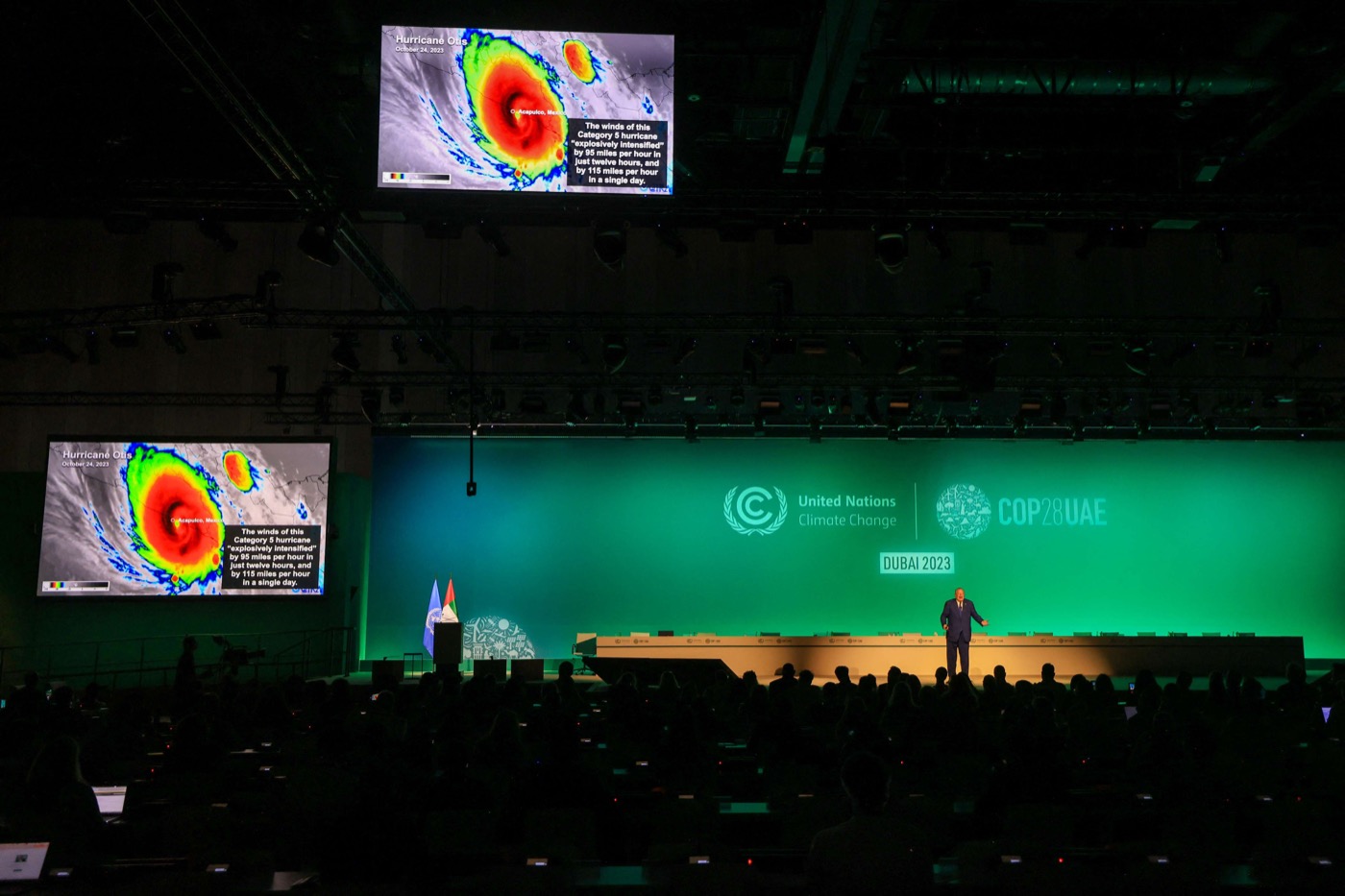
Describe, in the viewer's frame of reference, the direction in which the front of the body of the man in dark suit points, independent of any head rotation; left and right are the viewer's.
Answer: facing the viewer

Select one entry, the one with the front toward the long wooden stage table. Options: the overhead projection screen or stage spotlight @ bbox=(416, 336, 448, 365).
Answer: the stage spotlight

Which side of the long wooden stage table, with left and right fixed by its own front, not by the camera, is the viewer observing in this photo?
front

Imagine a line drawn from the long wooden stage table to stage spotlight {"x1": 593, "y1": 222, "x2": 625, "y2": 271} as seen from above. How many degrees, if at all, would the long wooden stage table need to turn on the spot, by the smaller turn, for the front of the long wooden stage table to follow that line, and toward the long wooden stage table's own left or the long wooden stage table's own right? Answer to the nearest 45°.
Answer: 0° — it already faces it

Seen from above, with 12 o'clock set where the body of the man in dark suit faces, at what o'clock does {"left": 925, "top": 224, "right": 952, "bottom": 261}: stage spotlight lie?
The stage spotlight is roughly at 12 o'clock from the man in dark suit.

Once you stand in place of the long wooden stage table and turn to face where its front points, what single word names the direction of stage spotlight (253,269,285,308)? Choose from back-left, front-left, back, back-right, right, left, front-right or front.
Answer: front-right

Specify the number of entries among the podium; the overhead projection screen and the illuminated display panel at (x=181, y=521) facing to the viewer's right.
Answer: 0

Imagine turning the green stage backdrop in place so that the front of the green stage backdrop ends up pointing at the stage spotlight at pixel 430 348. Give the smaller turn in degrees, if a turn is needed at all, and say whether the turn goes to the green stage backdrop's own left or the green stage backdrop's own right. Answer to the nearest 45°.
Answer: approximately 45° to the green stage backdrop's own right

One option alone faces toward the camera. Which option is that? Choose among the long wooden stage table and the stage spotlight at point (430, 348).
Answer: the long wooden stage table

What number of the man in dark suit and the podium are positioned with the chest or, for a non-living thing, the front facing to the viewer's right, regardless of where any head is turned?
0
